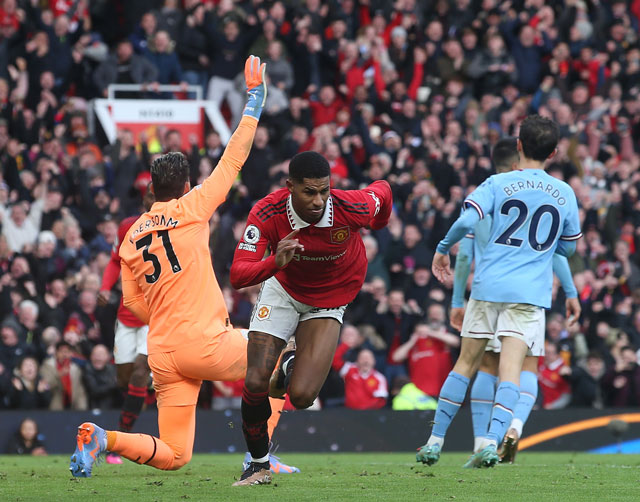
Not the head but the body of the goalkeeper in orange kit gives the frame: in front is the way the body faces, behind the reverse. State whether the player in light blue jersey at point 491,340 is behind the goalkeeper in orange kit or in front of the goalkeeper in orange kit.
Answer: in front

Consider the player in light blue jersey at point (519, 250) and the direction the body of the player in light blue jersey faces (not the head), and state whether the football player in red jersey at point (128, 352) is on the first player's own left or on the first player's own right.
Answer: on the first player's own left

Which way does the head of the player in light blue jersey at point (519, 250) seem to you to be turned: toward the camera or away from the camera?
away from the camera

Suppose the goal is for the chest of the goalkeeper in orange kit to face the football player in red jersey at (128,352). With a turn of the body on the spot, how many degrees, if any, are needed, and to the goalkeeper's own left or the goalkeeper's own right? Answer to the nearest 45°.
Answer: approximately 45° to the goalkeeper's own left

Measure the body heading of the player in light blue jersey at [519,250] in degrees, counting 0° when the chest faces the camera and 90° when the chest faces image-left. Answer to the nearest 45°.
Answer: approximately 180°

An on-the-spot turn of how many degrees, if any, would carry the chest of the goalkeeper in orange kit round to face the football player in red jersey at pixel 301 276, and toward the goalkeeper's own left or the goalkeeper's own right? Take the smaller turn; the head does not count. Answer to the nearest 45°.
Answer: approximately 45° to the goalkeeper's own right

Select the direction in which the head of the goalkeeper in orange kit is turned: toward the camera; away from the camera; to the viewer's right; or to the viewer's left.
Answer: away from the camera

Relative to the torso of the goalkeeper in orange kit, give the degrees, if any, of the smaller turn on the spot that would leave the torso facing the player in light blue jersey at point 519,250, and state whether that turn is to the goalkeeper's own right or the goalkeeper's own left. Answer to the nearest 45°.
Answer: approximately 45° to the goalkeeper's own right

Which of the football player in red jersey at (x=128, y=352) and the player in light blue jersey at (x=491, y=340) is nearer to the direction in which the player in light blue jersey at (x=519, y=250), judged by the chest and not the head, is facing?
the player in light blue jersey

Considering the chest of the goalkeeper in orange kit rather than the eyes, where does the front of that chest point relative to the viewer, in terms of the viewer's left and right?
facing away from the viewer and to the right of the viewer

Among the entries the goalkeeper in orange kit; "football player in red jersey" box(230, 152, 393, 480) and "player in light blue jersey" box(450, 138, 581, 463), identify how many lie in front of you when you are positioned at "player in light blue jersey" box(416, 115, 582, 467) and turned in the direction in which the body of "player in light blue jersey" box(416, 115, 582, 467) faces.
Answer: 1

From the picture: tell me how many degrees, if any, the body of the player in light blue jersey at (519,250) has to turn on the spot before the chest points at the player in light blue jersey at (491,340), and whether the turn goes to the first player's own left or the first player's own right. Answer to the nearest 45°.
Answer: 0° — they already face them

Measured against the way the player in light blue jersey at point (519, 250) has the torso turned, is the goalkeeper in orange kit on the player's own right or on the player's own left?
on the player's own left

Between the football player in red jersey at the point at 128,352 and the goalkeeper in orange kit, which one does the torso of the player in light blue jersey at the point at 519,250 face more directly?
the football player in red jersey
